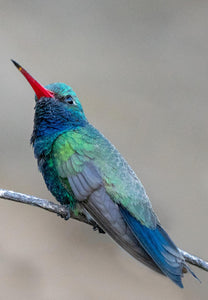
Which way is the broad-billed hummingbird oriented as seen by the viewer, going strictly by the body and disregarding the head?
to the viewer's left
